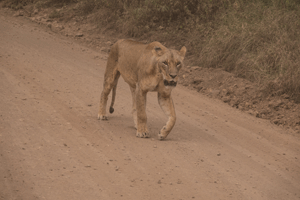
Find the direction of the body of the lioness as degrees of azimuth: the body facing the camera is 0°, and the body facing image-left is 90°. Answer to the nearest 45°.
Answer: approximately 315°
